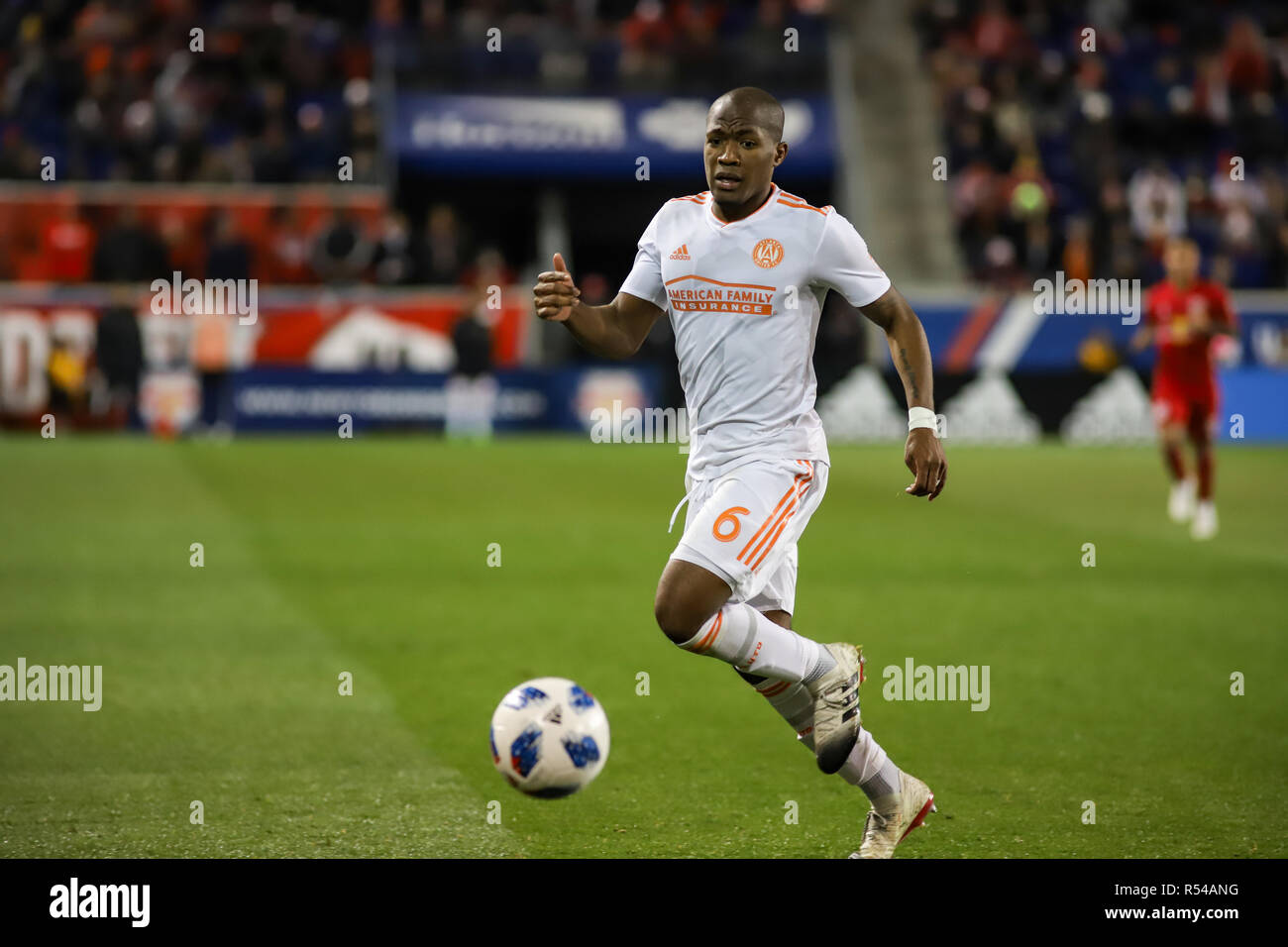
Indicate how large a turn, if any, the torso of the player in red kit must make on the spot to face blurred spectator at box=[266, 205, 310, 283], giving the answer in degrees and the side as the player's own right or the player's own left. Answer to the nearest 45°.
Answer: approximately 135° to the player's own right

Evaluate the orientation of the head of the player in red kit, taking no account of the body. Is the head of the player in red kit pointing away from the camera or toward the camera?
toward the camera

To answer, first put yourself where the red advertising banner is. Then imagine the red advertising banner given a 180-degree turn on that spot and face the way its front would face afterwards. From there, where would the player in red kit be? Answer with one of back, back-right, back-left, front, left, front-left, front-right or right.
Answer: back-right

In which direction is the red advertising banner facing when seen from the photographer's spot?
facing the viewer

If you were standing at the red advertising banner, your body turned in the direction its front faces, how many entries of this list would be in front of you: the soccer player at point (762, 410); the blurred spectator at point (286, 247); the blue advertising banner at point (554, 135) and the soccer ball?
2

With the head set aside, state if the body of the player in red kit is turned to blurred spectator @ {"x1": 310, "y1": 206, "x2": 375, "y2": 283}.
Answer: no

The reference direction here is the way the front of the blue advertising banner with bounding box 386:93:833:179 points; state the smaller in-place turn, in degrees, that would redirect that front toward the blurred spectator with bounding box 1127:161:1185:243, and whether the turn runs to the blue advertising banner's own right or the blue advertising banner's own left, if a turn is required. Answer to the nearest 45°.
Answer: approximately 90° to the blue advertising banner's own left

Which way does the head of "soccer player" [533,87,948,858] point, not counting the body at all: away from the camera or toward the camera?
toward the camera

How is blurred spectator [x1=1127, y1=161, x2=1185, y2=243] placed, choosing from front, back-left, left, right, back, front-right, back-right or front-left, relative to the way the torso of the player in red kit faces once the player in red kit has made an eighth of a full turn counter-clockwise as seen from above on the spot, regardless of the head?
back-left

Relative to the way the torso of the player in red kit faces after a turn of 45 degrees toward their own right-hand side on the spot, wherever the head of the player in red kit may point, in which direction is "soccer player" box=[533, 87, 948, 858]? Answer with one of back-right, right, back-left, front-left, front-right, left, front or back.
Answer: front-left

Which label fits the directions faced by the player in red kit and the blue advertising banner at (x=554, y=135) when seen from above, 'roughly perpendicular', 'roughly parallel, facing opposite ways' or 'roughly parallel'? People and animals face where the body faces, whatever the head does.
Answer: roughly parallel

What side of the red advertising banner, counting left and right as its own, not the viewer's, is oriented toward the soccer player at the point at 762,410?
front

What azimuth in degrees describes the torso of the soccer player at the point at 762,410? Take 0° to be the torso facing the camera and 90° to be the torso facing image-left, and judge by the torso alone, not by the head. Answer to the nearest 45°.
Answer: approximately 45°

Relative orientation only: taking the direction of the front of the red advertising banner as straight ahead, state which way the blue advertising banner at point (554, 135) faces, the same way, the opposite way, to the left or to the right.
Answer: the same way

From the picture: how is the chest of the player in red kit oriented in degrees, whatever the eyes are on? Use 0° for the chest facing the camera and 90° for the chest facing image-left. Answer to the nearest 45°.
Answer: approximately 0°

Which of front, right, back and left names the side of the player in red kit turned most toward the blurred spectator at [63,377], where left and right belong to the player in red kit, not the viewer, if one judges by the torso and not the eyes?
right

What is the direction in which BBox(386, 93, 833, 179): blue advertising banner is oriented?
toward the camera

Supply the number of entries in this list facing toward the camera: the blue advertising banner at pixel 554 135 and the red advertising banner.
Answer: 2

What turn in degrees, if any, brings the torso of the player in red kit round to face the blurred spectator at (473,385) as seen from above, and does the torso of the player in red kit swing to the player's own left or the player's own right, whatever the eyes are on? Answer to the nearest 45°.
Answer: approximately 135° to the player's own right

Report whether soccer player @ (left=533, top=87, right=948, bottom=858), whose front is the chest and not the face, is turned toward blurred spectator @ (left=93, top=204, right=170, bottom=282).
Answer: no

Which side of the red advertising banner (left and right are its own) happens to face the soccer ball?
front
